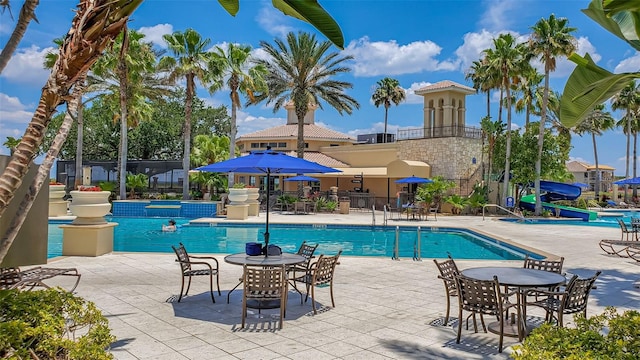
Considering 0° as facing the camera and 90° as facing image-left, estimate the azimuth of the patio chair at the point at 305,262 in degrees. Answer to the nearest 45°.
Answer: approximately 45°

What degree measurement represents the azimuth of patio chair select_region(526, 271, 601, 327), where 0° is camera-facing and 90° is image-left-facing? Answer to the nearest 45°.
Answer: approximately 135°

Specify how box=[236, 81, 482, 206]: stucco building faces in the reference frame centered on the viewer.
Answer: facing the viewer

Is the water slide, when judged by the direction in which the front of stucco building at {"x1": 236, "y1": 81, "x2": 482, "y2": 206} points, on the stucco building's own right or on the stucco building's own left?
on the stucco building's own left

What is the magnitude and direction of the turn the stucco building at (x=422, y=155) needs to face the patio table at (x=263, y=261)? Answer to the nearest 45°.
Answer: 0° — it already faces it

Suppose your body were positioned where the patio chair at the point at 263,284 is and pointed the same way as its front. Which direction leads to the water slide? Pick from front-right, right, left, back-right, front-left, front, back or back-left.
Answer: front-right

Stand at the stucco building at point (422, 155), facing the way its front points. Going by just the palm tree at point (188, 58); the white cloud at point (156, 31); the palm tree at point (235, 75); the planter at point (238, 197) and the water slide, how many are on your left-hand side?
1

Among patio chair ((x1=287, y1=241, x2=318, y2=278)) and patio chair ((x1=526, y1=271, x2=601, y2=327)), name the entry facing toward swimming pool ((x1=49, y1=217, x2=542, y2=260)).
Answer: patio chair ((x1=526, y1=271, x2=601, y2=327))

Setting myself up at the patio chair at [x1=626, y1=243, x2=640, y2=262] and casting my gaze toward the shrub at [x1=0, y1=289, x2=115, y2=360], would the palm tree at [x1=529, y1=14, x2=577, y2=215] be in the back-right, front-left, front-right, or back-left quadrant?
back-right

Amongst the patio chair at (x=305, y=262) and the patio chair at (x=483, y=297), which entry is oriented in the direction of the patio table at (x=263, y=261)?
the patio chair at (x=305, y=262)

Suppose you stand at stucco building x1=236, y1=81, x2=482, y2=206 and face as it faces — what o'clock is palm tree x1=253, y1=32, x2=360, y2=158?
The palm tree is roughly at 2 o'clock from the stucco building.

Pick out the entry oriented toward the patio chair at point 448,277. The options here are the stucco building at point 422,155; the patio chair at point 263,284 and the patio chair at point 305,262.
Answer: the stucco building

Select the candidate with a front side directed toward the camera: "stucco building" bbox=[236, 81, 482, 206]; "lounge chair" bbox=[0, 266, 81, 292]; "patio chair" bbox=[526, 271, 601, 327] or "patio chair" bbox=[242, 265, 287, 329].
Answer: the stucco building

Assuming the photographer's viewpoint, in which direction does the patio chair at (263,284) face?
facing away from the viewer

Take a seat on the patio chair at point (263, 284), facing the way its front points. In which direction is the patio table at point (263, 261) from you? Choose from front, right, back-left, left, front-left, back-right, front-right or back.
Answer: front

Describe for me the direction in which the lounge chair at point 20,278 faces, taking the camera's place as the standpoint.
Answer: facing to the right of the viewer

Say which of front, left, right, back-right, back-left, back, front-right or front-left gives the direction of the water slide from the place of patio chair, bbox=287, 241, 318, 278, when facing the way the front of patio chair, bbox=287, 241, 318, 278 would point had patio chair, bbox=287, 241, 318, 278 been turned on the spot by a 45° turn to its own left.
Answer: back-left

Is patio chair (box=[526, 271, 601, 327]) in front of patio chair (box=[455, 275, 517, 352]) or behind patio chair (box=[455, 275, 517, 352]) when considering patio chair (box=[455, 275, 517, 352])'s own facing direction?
in front

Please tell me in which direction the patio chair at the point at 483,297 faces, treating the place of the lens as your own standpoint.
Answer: facing away from the viewer and to the right of the viewer

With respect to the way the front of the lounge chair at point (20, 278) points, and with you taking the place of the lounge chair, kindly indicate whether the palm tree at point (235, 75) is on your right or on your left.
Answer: on your left

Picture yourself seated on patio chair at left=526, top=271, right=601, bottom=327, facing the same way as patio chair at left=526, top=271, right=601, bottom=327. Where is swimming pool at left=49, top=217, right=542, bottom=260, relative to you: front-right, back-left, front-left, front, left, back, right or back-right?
front

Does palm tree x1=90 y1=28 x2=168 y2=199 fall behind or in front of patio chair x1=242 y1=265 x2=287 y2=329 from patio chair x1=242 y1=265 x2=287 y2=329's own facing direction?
in front
